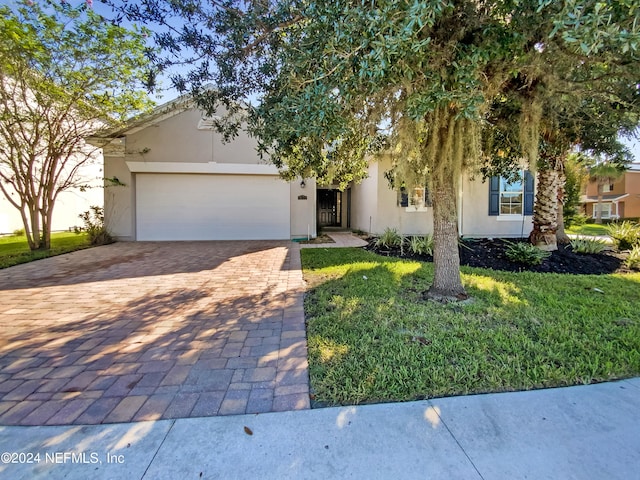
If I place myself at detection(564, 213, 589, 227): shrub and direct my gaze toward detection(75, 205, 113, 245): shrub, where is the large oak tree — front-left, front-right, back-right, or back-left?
front-left

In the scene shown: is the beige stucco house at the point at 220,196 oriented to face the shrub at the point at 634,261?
no

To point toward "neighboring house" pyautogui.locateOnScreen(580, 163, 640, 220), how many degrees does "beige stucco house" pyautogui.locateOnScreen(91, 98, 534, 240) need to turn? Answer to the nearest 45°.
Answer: approximately 135° to its left

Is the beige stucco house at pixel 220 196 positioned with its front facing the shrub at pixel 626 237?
no

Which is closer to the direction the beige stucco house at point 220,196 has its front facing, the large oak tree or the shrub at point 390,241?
the large oak tree

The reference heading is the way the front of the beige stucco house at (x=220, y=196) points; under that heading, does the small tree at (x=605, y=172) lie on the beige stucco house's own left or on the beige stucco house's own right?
on the beige stucco house's own left

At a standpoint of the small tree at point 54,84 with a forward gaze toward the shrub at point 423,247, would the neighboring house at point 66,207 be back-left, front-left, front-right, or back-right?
back-left

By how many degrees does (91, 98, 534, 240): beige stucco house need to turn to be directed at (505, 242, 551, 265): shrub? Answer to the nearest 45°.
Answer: approximately 45° to its left

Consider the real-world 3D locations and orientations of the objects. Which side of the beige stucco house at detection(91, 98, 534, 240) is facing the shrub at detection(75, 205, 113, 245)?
right

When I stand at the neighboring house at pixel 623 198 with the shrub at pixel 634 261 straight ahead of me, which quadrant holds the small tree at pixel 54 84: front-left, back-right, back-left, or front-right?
front-right

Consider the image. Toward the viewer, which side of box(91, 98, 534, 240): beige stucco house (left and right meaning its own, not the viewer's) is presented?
front

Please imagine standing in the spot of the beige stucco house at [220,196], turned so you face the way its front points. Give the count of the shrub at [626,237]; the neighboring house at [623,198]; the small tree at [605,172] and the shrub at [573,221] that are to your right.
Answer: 0

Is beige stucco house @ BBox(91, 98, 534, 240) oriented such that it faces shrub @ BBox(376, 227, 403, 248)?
no

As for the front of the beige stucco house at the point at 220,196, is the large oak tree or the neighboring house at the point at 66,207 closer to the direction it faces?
the large oak tree

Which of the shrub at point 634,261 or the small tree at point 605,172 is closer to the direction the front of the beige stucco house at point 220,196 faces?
the shrub
